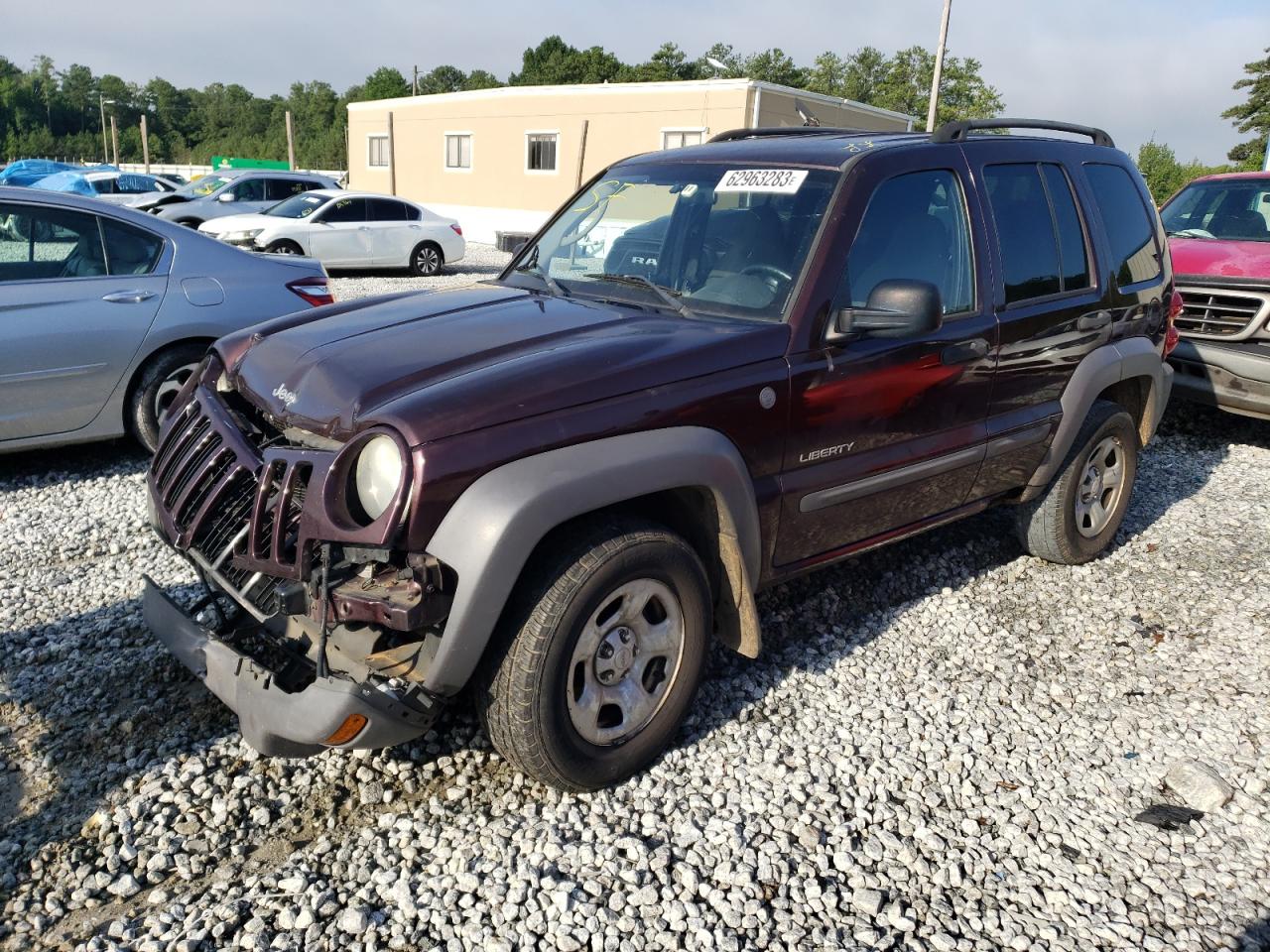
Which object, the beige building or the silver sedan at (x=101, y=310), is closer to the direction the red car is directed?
the silver sedan

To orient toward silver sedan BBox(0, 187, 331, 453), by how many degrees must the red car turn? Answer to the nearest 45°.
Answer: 0° — it already faces it

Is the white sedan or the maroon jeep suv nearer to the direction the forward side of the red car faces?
the maroon jeep suv

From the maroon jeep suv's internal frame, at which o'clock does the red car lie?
The red car is roughly at 6 o'clock from the maroon jeep suv.

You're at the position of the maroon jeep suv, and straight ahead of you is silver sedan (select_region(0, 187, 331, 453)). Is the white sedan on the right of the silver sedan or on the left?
right

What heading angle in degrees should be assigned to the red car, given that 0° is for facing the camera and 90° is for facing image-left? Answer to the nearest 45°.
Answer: approximately 45°

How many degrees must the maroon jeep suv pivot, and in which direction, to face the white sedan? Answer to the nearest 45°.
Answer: approximately 135° to its right

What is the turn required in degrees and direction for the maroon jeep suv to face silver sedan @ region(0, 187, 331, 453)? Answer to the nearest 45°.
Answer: approximately 90° to its right

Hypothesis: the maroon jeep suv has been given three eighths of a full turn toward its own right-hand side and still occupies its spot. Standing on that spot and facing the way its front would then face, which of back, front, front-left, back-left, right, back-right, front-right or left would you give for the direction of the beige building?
front

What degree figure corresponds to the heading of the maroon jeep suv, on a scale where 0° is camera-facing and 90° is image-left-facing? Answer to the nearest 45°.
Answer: approximately 45°

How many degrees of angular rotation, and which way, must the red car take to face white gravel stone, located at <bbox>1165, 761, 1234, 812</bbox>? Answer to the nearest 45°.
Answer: approximately 45° to its left

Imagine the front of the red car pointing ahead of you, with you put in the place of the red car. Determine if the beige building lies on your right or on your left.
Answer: on your right
